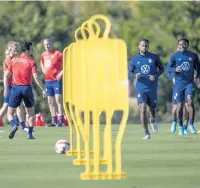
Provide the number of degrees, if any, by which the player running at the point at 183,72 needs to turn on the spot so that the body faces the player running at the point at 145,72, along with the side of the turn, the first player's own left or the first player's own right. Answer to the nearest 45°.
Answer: approximately 45° to the first player's own right

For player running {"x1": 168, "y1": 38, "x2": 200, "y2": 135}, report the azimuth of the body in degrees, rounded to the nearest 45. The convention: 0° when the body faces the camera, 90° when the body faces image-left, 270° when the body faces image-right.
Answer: approximately 0°

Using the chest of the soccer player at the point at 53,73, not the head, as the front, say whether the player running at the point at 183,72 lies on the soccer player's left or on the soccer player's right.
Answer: on the soccer player's left

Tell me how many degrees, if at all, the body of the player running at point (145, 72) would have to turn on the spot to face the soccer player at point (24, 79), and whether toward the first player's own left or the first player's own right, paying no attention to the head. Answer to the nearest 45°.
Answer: approximately 90° to the first player's own right
